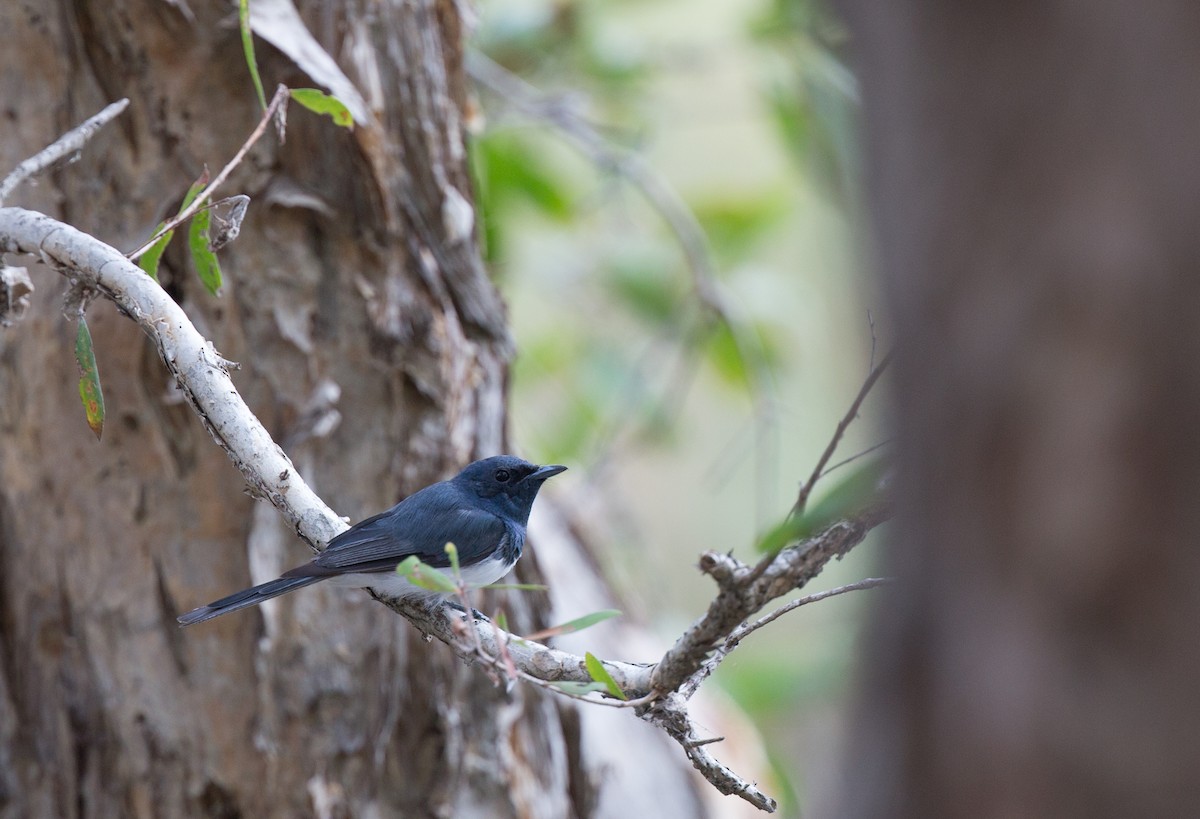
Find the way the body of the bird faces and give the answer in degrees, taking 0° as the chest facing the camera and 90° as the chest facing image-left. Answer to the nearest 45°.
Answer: approximately 270°

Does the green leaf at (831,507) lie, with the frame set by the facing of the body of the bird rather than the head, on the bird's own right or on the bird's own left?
on the bird's own right

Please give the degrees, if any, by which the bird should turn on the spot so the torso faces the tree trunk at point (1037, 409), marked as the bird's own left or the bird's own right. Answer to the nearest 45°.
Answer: approximately 90° to the bird's own right
